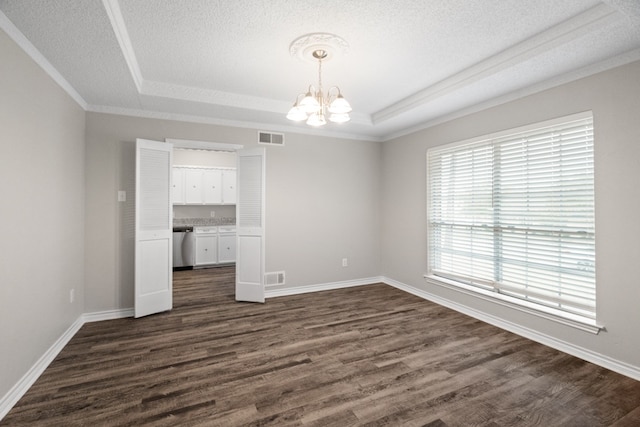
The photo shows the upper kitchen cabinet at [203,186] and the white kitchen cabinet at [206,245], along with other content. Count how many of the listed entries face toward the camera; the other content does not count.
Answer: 2

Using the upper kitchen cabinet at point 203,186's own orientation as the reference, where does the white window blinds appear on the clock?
The white window blinds is roughly at 11 o'clock from the upper kitchen cabinet.

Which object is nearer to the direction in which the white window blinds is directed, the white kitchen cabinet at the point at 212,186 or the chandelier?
the chandelier

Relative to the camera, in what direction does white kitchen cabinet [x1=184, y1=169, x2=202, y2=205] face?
facing the viewer

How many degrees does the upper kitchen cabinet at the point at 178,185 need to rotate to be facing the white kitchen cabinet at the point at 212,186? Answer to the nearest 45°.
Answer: approximately 90° to its left

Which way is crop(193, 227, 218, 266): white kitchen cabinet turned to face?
toward the camera

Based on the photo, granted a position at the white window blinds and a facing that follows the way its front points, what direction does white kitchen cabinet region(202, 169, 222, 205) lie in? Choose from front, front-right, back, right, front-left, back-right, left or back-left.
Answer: front-right

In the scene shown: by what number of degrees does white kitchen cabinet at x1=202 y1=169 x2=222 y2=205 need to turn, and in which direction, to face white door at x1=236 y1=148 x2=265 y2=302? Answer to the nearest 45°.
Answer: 0° — it already faces it

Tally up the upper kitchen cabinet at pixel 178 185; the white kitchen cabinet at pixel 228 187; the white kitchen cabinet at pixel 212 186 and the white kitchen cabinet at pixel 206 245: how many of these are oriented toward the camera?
4

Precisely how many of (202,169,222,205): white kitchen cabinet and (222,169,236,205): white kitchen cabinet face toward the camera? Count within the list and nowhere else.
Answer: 2

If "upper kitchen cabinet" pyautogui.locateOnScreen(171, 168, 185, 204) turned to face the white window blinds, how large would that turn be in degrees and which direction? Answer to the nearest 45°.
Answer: approximately 45° to its left

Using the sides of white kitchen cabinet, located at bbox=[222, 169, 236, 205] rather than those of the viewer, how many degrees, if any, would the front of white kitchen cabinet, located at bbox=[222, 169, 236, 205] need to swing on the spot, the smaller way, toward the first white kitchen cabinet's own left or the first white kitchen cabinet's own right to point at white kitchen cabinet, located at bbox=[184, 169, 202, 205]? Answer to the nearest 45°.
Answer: approximately 90° to the first white kitchen cabinet's own right

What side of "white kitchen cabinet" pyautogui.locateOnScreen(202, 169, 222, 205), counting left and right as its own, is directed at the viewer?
front

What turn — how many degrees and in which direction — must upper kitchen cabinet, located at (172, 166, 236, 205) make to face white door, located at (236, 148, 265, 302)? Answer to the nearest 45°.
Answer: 0° — it already faces it
